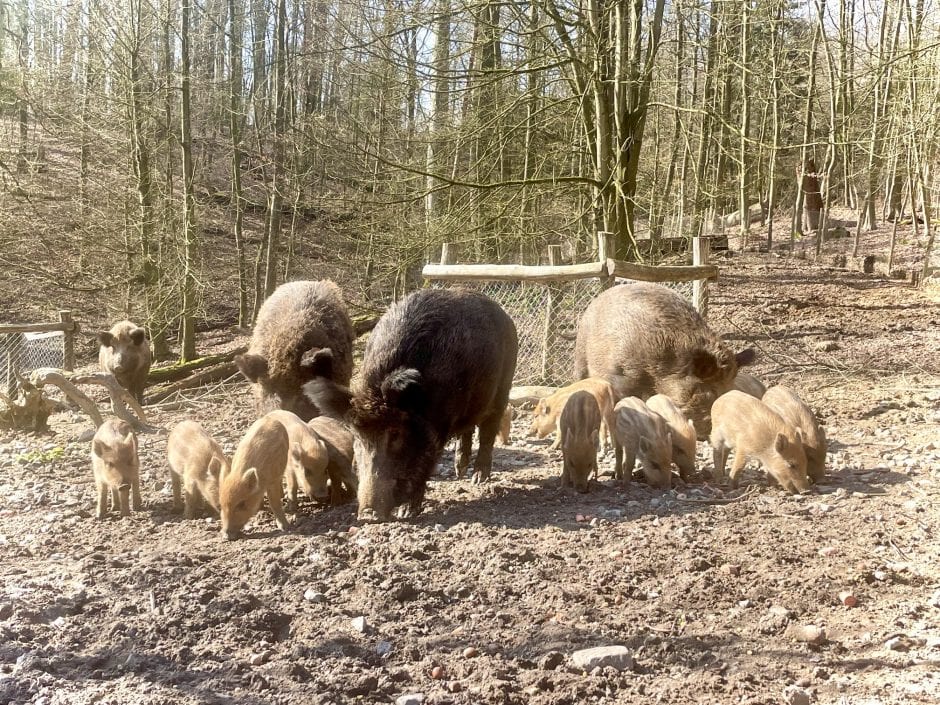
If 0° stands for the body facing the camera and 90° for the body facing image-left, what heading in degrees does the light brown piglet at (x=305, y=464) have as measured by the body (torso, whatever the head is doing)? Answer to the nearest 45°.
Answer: approximately 315°

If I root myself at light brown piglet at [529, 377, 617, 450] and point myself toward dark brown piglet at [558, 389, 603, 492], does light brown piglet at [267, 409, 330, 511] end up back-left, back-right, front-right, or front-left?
front-right

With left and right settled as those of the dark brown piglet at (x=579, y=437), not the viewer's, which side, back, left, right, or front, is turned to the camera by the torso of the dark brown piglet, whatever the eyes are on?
front

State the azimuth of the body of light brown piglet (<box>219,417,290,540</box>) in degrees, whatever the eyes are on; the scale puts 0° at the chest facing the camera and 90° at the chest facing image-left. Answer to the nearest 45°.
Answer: approximately 45°

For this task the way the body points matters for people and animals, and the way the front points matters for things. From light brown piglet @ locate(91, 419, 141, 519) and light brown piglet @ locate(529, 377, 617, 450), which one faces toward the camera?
light brown piglet @ locate(91, 419, 141, 519)

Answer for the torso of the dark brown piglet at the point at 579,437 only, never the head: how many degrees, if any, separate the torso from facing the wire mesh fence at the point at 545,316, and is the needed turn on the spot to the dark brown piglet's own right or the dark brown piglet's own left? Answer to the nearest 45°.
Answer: approximately 180°

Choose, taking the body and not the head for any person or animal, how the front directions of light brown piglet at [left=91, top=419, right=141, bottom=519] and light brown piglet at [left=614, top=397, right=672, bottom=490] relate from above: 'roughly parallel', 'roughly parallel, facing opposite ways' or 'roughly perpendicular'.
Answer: roughly parallel

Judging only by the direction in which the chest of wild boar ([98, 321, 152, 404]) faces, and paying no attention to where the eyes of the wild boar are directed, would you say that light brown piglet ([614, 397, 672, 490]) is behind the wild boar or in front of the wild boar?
in front

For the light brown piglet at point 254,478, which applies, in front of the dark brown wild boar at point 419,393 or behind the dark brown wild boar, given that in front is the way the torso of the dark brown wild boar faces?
in front

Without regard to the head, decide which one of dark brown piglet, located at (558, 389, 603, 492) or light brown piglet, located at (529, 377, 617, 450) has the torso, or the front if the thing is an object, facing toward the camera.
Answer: dark brown piglet, located at (558, 389, 603, 492)

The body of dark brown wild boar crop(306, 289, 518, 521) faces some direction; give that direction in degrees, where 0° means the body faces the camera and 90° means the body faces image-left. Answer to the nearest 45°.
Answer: approximately 45°

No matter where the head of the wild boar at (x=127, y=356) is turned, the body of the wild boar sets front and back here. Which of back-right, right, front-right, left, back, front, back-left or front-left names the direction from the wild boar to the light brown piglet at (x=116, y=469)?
front

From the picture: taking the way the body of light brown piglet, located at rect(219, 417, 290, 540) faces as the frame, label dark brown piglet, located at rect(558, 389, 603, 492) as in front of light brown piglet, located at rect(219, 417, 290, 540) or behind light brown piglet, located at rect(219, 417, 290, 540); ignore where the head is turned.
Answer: behind

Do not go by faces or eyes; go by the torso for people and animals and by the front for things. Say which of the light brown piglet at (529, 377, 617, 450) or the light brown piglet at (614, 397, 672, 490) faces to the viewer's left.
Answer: the light brown piglet at (529, 377, 617, 450)

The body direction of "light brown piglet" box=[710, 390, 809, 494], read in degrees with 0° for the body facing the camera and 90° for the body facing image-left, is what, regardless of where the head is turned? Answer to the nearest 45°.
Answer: approximately 315°

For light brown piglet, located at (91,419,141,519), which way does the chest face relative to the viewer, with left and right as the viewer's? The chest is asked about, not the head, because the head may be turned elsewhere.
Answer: facing the viewer

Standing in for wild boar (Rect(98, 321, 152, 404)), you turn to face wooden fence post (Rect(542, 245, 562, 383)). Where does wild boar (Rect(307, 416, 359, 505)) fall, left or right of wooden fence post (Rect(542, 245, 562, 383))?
right

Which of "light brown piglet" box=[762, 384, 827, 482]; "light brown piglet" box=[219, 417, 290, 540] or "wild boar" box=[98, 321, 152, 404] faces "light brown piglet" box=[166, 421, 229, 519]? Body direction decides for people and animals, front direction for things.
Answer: the wild boar

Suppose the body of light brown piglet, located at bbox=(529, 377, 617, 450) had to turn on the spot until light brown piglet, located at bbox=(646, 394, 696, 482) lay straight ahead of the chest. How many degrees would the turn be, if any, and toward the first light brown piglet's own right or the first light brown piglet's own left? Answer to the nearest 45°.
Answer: approximately 135° to the first light brown piglet's own left

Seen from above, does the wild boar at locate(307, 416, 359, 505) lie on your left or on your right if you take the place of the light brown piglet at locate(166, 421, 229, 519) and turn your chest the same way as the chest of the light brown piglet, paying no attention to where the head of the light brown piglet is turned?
on your left
